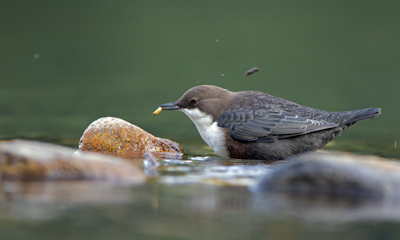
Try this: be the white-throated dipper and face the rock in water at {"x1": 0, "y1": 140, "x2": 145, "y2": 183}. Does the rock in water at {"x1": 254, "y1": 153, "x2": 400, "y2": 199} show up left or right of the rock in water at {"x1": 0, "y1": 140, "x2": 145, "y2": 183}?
left

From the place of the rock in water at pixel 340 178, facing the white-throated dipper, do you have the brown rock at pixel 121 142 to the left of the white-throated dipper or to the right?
left

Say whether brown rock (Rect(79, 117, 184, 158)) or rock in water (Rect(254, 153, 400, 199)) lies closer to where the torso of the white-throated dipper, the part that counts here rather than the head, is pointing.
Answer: the brown rock

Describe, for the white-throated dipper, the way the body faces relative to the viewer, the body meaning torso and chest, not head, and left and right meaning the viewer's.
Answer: facing to the left of the viewer

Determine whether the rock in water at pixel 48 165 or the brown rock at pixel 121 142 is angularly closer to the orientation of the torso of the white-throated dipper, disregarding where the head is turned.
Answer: the brown rock

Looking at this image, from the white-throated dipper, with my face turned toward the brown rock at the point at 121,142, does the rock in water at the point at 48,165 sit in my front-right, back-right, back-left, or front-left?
front-left

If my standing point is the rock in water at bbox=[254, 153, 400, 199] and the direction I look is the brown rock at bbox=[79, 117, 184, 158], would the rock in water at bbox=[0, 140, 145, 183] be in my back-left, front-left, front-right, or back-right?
front-left

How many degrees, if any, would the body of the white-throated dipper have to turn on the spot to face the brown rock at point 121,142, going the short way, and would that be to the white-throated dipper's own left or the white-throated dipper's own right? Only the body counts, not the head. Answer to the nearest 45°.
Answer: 0° — it already faces it

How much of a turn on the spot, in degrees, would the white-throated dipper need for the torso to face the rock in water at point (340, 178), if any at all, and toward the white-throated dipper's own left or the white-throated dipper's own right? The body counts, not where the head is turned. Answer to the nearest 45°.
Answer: approximately 90° to the white-throated dipper's own left

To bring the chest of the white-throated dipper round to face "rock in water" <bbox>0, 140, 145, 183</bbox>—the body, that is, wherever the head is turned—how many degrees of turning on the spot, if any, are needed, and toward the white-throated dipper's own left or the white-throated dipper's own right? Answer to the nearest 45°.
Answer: approximately 45° to the white-throated dipper's own left
